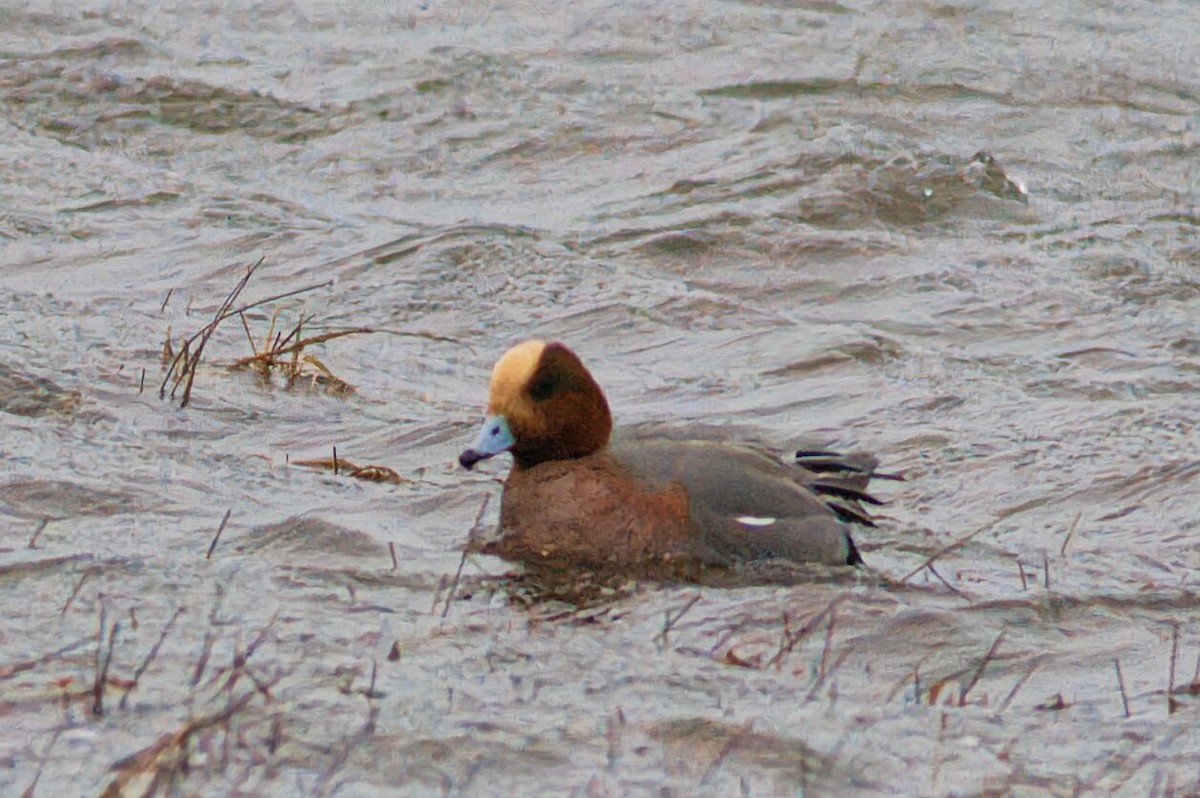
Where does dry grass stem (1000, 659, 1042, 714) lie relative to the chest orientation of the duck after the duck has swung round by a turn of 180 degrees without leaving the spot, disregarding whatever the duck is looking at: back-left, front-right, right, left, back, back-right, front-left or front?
front-right

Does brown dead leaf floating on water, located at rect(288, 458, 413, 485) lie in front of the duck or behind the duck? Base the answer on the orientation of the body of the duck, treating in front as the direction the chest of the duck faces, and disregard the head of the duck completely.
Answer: in front

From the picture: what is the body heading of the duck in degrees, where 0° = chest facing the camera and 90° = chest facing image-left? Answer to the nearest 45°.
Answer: approximately 90°

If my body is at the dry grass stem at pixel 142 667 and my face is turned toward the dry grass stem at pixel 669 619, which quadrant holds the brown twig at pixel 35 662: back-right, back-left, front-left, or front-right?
back-left

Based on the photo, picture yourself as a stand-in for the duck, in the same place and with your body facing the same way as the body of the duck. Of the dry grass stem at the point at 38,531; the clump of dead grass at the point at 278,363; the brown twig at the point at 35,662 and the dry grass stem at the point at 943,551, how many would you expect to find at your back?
1

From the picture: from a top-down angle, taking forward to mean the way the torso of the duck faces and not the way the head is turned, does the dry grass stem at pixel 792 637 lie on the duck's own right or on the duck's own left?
on the duck's own left

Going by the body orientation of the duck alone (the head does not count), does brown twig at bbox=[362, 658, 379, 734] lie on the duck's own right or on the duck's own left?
on the duck's own left

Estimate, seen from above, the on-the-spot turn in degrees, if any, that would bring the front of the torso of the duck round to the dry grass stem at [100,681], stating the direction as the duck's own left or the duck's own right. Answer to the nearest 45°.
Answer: approximately 45° to the duck's own left

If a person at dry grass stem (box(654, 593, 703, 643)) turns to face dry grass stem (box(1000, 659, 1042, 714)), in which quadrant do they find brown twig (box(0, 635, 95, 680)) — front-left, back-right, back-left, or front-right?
back-right

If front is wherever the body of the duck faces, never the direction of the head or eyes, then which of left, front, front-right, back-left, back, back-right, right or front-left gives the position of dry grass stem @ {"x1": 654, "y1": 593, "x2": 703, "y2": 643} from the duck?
left

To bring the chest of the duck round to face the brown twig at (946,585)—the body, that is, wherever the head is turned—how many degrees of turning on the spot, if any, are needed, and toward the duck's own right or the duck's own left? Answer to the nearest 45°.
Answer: approximately 180°

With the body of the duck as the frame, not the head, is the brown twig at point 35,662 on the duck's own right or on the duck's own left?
on the duck's own left

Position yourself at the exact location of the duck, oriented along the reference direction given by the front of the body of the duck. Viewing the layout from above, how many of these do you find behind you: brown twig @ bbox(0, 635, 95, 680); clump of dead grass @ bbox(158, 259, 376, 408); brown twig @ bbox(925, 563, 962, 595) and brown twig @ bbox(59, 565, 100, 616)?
1

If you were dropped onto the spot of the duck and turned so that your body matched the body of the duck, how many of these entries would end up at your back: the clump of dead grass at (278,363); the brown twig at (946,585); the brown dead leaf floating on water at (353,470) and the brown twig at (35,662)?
1

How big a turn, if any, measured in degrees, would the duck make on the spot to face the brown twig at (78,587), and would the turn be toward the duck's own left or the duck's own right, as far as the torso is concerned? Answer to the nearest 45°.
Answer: approximately 45° to the duck's own left

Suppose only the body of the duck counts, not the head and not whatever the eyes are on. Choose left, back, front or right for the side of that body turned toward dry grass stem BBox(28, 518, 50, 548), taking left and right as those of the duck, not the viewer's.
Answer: front
